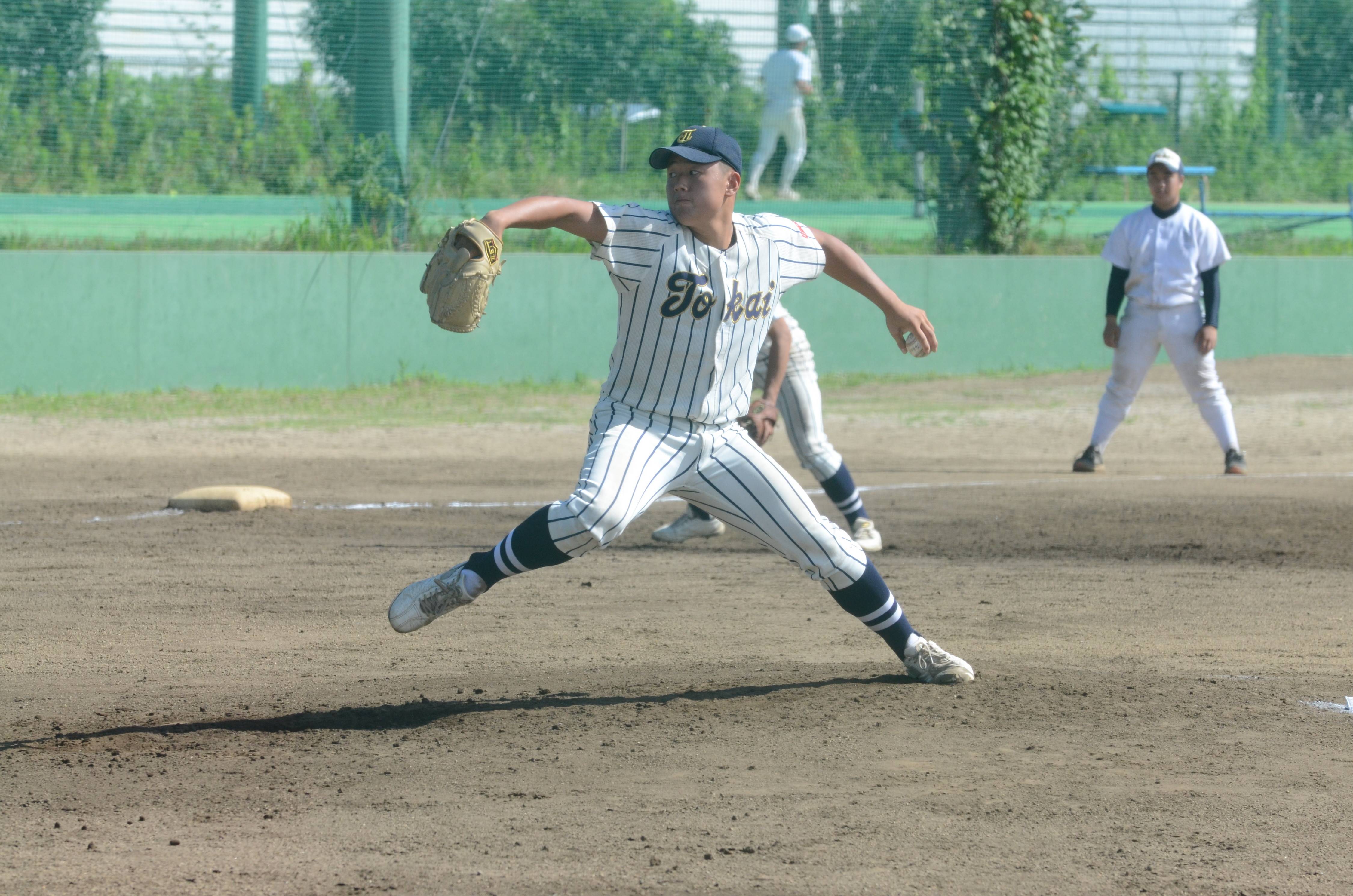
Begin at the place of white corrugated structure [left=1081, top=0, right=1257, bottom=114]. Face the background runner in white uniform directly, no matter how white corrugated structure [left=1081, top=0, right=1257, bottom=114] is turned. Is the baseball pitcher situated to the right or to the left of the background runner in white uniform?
left

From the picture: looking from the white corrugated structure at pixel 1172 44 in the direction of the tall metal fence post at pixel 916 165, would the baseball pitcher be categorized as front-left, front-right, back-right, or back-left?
front-left

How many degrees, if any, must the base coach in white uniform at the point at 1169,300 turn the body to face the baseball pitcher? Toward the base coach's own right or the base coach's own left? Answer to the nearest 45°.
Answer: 0° — they already face them

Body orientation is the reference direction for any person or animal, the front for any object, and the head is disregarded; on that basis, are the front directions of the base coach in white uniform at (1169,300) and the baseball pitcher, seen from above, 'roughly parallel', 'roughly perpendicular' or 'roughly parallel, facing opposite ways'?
roughly parallel

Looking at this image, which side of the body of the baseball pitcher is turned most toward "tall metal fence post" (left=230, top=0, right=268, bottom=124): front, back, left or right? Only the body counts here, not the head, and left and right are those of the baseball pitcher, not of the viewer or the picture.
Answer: back

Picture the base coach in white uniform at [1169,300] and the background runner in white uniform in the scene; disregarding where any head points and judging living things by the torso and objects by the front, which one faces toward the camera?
the base coach in white uniform

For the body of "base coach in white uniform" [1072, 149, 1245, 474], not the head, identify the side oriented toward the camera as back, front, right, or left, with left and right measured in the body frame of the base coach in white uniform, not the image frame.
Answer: front

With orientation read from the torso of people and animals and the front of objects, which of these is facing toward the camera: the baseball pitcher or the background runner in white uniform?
the baseball pitcher

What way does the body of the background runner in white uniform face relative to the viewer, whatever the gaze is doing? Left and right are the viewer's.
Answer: facing away from the viewer and to the right of the viewer

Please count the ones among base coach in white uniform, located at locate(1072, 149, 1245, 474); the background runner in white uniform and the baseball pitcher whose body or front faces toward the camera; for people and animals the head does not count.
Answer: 2

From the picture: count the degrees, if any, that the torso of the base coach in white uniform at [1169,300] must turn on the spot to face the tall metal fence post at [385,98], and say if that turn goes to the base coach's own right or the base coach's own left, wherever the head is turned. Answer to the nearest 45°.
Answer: approximately 135° to the base coach's own right

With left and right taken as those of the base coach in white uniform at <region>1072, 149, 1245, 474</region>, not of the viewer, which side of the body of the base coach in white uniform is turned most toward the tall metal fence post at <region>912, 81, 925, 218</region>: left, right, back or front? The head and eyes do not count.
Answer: back

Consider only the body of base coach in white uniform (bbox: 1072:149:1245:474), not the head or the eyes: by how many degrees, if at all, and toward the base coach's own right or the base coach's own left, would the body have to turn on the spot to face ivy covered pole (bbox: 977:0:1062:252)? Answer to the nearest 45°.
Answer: approximately 180°

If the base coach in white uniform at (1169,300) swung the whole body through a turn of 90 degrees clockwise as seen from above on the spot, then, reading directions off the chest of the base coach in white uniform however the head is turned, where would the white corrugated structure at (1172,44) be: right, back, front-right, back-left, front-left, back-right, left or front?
right

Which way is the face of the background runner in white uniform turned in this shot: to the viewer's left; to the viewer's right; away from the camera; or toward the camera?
to the viewer's right
